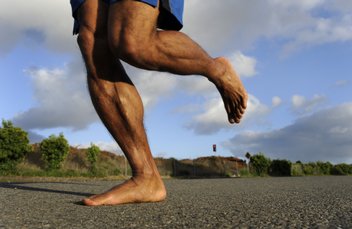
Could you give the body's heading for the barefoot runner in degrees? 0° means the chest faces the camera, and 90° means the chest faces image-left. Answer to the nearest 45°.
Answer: approximately 90°

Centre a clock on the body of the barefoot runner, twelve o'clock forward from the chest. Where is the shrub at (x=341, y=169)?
The shrub is roughly at 4 o'clock from the barefoot runner.

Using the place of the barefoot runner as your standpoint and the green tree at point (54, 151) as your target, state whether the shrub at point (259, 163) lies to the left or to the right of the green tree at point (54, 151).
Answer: right

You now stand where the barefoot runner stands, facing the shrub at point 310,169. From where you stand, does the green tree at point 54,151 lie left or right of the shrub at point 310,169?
left

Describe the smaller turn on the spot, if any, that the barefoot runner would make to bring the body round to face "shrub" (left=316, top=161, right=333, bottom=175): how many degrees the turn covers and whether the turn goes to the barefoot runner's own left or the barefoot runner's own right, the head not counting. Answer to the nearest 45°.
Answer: approximately 135° to the barefoot runner's own right

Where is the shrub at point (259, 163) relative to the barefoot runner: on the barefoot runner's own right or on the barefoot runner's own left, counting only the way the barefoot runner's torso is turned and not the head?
on the barefoot runner's own right

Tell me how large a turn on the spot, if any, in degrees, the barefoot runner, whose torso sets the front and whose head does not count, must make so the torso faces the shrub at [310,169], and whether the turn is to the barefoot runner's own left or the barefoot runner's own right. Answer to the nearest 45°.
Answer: approximately 135° to the barefoot runner's own right

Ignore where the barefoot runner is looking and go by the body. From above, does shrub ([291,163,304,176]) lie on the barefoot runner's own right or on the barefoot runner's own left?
on the barefoot runner's own right

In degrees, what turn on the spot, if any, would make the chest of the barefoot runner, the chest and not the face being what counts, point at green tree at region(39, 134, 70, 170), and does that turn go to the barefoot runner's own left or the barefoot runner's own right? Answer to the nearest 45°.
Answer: approximately 90° to the barefoot runner's own right

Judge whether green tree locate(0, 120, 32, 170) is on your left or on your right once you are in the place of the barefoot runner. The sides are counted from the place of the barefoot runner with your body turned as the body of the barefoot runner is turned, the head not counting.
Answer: on your right
